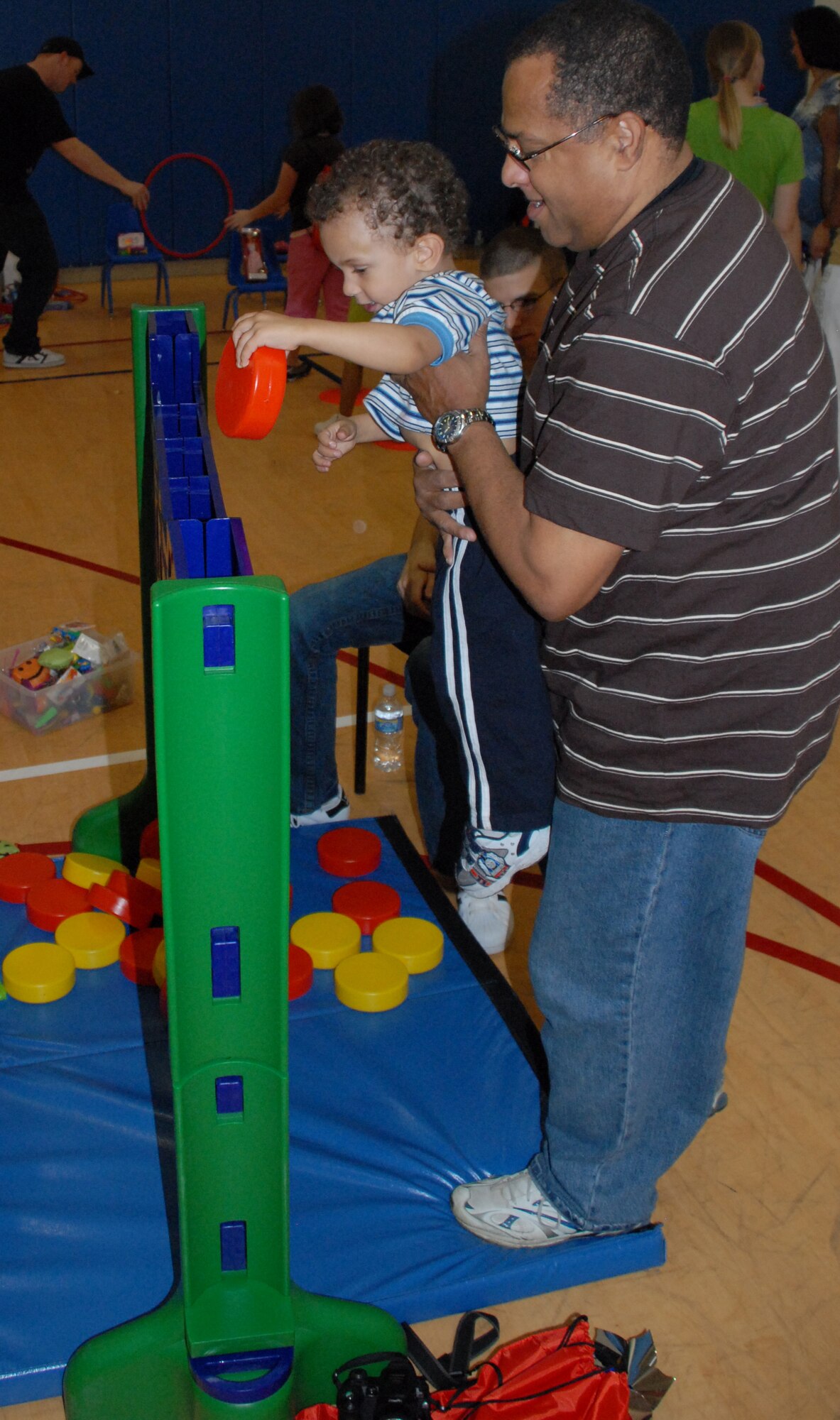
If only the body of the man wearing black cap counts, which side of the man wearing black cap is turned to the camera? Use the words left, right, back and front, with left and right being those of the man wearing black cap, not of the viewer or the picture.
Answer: right

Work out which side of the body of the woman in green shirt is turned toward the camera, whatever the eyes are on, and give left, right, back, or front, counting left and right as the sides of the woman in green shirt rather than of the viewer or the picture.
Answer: back

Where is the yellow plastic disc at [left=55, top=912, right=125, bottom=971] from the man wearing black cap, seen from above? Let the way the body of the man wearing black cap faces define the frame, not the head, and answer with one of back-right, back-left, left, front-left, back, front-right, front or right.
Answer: right

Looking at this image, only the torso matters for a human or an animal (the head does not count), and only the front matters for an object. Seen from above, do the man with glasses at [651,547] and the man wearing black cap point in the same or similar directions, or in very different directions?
very different directions

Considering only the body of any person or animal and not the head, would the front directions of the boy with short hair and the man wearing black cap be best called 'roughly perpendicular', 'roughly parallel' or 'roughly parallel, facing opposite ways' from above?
roughly parallel, facing opposite ways

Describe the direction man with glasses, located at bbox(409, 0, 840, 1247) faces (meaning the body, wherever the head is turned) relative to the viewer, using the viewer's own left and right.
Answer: facing to the left of the viewer

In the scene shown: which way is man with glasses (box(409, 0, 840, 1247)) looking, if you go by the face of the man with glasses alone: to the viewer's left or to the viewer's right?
to the viewer's left

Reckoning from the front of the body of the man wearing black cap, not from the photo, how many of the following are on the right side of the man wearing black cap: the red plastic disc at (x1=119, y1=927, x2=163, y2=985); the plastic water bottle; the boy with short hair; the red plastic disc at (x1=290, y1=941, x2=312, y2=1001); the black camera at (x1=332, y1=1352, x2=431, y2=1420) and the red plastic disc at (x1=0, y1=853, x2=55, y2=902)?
6

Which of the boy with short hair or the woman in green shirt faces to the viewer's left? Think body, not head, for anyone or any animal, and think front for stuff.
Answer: the boy with short hair

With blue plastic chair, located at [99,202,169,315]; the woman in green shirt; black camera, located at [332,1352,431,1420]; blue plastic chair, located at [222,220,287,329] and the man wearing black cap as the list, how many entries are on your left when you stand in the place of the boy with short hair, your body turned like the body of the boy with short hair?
1

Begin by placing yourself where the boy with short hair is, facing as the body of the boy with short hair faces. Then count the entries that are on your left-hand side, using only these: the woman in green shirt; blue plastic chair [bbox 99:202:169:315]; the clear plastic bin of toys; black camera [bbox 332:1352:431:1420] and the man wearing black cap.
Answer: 1

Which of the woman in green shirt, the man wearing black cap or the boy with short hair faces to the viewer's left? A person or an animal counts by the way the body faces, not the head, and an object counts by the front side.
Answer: the boy with short hair

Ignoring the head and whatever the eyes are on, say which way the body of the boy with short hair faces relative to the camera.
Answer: to the viewer's left
